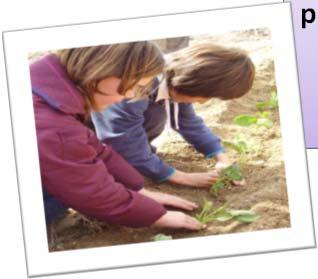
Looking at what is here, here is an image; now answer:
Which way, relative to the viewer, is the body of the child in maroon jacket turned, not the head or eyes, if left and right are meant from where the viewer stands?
facing to the right of the viewer

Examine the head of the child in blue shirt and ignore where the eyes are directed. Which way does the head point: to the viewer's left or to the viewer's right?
to the viewer's right

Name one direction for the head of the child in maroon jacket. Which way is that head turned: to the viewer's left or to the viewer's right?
to the viewer's right

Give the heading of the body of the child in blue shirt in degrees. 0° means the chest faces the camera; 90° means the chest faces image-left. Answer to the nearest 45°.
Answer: approximately 315°
